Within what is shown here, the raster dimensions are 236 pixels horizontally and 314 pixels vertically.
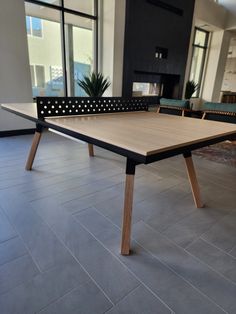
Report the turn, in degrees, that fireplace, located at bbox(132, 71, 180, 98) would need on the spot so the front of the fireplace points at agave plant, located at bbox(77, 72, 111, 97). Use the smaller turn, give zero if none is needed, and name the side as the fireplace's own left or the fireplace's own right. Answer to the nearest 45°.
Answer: approximately 90° to the fireplace's own right

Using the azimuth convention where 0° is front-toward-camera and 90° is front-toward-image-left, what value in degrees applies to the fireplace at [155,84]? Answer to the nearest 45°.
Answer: approximately 315°

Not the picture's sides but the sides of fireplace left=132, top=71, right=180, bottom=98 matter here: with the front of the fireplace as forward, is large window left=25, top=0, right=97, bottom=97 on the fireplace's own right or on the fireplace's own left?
on the fireplace's own right

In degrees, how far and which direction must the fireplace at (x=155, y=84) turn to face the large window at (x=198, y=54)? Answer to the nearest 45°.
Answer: approximately 90° to its left

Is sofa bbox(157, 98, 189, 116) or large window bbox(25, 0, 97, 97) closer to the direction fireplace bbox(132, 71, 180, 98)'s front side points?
the sofa

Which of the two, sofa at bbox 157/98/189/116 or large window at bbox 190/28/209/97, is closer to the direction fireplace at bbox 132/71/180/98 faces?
the sofa

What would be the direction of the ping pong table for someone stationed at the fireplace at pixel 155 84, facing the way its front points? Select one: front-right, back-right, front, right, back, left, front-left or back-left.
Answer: front-right
